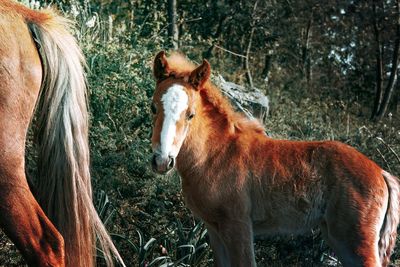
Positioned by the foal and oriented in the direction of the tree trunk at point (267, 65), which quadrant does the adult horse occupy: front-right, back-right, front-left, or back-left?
back-left

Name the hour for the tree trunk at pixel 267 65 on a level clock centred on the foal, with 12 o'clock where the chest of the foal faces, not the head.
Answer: The tree trunk is roughly at 3 o'clock from the foal.

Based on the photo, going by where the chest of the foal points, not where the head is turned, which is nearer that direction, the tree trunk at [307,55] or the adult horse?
the adult horse

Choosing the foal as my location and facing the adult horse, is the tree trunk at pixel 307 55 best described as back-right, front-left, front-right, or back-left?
back-right

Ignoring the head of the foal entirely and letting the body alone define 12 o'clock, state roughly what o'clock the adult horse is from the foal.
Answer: The adult horse is roughly at 11 o'clock from the foal.

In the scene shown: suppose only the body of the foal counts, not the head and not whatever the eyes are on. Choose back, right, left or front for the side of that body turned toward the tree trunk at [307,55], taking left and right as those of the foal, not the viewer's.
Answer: right

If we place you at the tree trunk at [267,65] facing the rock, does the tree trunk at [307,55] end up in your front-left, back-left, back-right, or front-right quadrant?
back-left

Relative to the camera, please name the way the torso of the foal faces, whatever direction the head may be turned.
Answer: to the viewer's left
